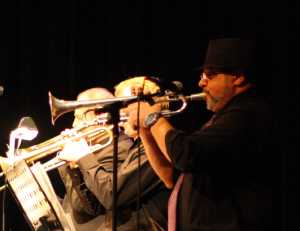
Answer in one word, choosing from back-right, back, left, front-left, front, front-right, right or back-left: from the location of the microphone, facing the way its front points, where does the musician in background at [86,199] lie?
back-left

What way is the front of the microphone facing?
to the viewer's right
